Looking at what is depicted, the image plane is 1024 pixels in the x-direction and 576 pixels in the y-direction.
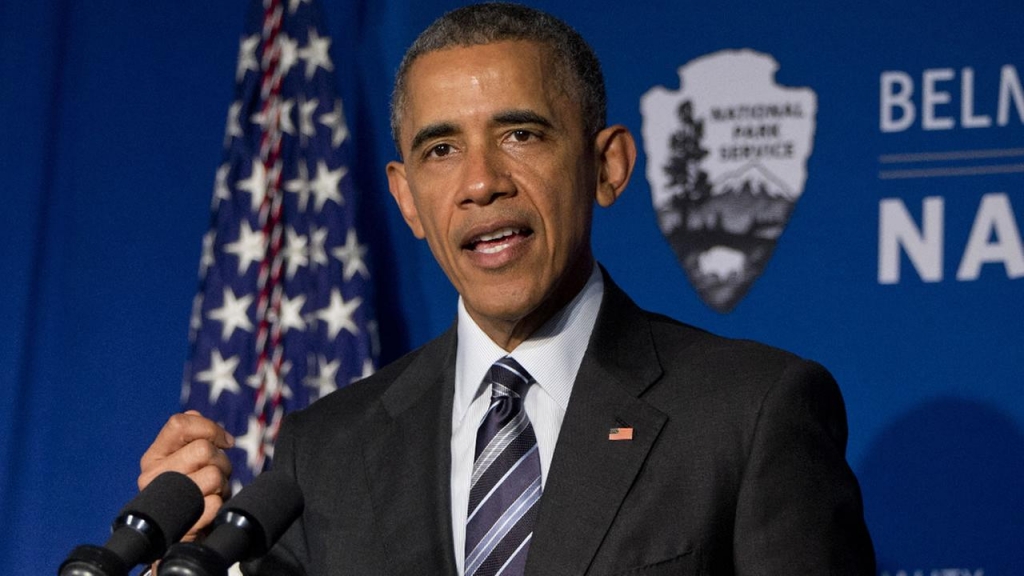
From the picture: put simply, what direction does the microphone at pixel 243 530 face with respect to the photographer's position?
facing away from the viewer and to the right of the viewer

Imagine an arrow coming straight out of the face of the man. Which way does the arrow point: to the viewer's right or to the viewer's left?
to the viewer's left

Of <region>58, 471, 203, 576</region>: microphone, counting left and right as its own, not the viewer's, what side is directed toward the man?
front

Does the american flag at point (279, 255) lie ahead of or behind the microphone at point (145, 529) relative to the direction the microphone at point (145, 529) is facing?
ahead

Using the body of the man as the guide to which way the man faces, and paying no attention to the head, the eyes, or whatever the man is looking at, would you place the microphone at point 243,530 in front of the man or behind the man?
in front

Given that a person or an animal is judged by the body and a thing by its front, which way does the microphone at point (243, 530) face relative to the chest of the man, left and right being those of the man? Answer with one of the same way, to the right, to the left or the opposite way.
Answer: the opposite way

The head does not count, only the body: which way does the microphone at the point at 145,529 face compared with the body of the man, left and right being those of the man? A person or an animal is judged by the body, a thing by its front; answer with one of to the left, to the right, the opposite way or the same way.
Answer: the opposite way

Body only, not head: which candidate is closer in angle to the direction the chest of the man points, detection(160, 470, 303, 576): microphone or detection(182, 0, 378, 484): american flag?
the microphone

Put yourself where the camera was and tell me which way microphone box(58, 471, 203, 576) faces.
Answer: facing away from the viewer and to the right of the viewer
